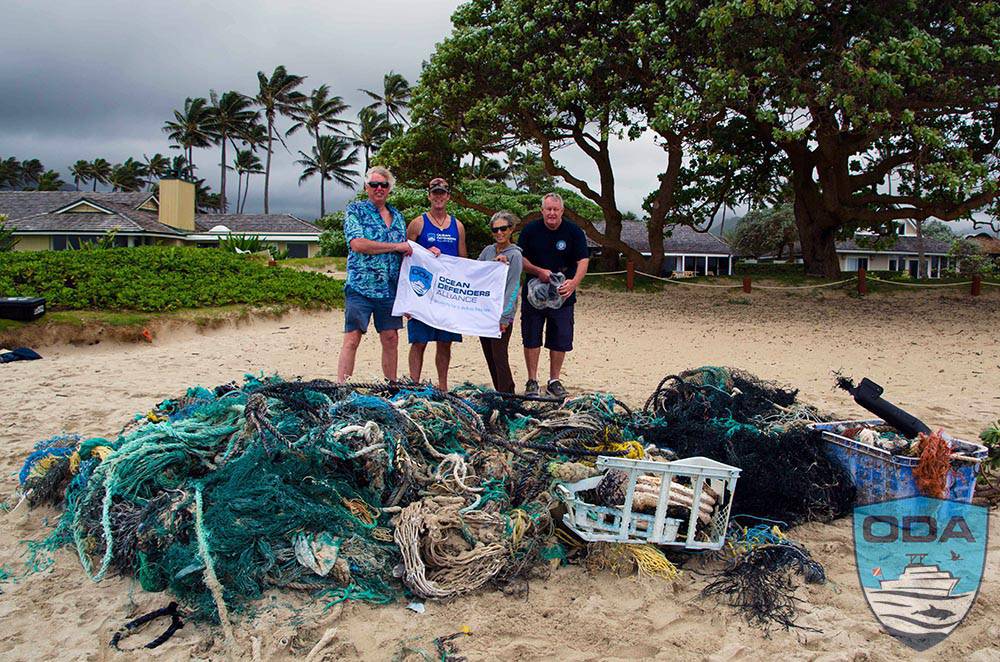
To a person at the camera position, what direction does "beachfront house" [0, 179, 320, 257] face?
facing the viewer

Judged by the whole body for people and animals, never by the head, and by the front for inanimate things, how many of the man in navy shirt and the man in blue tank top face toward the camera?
2

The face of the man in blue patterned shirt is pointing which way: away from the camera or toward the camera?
toward the camera

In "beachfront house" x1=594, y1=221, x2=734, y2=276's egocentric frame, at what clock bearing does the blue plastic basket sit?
The blue plastic basket is roughly at 12 o'clock from the beachfront house.

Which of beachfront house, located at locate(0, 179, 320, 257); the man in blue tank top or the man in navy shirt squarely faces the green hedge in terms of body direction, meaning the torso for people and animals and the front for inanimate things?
the beachfront house

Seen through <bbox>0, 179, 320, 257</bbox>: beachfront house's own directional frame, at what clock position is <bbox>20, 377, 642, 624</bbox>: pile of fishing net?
The pile of fishing net is roughly at 12 o'clock from the beachfront house.

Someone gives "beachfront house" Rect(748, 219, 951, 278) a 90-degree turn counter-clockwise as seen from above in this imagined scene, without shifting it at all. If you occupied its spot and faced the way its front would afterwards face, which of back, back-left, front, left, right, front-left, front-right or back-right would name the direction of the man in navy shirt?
right

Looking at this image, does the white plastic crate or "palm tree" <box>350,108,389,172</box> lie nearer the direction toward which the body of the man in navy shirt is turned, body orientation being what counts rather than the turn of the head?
the white plastic crate

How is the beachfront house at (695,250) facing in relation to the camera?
toward the camera

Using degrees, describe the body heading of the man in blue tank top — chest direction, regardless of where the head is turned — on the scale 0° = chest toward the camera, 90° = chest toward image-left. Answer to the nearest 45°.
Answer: approximately 0°

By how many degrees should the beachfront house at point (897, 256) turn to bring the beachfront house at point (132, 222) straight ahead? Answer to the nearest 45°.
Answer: approximately 45° to its right

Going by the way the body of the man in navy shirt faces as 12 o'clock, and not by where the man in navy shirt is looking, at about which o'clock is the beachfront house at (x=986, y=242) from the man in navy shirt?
The beachfront house is roughly at 7 o'clock from the man in navy shirt.

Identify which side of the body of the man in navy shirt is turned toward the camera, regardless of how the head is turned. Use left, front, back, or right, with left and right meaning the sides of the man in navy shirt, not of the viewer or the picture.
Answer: front

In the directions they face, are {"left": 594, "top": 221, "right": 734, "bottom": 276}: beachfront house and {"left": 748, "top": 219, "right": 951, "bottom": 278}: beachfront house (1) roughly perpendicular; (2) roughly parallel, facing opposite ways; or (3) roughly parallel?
roughly parallel

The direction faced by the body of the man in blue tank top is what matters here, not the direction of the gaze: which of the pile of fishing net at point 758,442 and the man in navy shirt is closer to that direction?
the pile of fishing net
